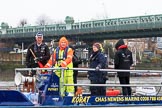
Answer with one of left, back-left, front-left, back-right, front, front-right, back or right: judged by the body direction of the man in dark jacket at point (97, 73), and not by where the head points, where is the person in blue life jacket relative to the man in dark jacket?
front-right

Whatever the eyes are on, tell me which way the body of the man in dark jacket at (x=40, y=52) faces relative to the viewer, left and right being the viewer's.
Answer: facing the viewer

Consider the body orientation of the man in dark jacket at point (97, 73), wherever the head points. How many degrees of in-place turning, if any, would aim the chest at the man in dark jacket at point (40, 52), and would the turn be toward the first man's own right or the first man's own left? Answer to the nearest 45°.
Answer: approximately 45° to the first man's own right

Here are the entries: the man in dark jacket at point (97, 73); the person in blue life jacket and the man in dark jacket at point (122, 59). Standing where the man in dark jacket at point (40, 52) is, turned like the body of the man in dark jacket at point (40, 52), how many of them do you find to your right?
0

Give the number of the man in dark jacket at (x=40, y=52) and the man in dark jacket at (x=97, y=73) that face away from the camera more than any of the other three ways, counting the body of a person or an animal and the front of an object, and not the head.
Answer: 0

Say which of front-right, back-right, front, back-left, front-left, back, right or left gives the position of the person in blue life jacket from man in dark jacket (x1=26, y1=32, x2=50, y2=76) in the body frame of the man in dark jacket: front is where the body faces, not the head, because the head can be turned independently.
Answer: front-left

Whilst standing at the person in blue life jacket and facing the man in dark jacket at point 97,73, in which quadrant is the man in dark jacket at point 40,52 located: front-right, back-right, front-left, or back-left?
back-left

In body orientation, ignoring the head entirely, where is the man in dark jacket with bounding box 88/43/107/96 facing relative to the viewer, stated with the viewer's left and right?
facing the viewer and to the left of the viewer
